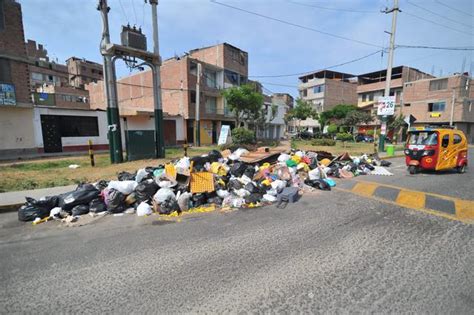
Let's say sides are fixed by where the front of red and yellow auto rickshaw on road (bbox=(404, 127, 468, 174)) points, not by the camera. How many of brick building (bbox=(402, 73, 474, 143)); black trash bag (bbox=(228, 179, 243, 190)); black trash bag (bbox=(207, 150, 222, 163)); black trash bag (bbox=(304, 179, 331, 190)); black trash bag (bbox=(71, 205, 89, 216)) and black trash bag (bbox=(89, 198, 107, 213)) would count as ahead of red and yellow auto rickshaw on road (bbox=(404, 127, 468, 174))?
5

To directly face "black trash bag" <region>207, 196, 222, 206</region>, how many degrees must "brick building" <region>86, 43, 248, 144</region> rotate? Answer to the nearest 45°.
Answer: approximately 45° to its right

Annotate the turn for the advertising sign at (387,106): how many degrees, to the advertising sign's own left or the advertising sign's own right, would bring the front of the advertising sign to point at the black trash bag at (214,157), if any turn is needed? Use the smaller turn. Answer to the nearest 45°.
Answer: approximately 45° to the advertising sign's own right

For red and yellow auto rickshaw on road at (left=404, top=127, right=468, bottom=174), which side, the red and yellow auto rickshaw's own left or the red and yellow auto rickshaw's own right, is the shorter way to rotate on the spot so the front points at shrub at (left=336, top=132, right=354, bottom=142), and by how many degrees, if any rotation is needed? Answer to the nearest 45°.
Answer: approximately 90° to the red and yellow auto rickshaw's own right

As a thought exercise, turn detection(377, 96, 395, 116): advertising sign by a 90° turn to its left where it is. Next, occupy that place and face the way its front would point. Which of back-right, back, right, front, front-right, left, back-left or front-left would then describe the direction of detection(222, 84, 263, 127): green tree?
back

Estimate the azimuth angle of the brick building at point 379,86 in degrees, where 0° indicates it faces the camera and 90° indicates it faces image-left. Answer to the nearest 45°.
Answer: approximately 45°

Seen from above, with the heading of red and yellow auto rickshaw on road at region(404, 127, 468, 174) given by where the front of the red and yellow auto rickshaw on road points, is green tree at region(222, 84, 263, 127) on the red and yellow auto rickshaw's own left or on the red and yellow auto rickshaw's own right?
on the red and yellow auto rickshaw's own right

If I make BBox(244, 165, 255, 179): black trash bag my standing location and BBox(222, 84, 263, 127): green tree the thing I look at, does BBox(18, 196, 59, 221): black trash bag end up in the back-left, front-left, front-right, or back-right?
back-left

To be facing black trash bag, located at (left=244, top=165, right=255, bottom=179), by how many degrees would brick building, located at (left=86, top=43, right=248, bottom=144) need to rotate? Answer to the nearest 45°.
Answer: approximately 45° to its right

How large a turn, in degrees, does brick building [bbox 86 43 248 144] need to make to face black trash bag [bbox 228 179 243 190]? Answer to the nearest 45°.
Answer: approximately 45° to its right

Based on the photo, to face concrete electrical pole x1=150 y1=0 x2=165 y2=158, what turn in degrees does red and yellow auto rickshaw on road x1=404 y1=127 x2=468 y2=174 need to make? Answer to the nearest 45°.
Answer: approximately 45° to its right
